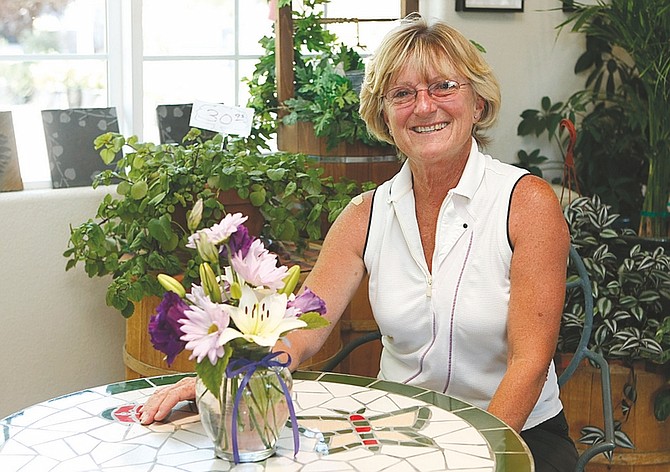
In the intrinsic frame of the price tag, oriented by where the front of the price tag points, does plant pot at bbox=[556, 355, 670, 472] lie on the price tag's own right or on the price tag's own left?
on the price tag's own left

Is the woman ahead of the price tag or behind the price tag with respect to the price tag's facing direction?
ahead

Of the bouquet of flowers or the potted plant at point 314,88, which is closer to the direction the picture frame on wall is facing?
the bouquet of flowers

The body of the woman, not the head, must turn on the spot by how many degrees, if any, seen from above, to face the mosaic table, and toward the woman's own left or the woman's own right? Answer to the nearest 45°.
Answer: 0° — they already face it

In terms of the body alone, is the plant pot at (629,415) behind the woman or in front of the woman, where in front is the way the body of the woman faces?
behind

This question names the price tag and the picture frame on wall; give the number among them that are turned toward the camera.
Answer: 2

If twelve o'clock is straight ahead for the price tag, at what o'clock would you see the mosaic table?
The mosaic table is roughly at 12 o'clock from the price tag.

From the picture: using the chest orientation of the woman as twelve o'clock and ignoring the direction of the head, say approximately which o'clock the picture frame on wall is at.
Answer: The picture frame on wall is roughly at 5 o'clock from the woman.

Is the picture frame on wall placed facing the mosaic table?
yes

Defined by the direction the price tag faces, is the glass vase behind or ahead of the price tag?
ahead
